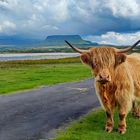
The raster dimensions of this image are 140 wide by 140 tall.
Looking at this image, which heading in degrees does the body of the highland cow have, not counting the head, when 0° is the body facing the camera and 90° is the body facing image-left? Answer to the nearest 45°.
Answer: approximately 45°
